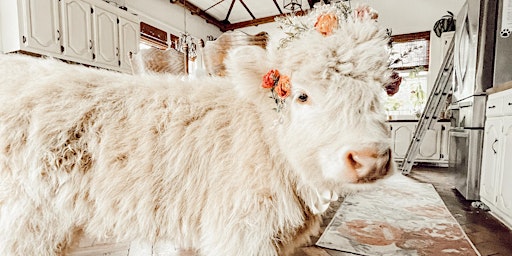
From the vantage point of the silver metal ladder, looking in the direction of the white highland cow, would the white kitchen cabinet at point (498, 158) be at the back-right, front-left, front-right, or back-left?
front-left

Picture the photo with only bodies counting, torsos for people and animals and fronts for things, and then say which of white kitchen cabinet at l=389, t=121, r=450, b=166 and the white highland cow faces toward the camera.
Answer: the white kitchen cabinet

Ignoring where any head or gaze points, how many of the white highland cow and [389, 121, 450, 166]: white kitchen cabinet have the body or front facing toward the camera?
1

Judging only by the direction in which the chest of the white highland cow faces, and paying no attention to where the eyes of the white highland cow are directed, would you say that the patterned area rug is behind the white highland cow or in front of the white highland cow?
in front

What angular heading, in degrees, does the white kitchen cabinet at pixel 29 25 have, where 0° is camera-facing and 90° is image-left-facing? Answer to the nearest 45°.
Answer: approximately 315°

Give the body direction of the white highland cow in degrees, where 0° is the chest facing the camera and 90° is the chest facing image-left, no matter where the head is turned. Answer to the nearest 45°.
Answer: approximately 270°

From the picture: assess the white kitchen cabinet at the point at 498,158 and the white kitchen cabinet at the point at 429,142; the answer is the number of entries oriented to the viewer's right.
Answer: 0

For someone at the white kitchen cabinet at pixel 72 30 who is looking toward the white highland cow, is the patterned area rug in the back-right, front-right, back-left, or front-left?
front-left

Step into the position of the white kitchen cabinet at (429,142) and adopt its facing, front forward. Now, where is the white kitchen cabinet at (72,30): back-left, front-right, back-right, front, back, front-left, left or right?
front-right

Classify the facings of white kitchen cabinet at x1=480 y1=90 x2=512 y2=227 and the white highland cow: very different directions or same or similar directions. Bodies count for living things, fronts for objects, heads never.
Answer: very different directions

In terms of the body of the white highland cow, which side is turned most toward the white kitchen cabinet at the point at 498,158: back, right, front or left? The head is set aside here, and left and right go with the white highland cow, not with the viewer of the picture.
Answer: front

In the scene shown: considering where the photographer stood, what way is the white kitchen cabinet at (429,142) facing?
facing the viewer

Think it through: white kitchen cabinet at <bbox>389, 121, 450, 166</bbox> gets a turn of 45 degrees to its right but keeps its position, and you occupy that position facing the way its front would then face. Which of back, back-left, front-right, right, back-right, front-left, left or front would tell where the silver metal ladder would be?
front-left
